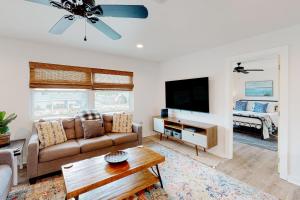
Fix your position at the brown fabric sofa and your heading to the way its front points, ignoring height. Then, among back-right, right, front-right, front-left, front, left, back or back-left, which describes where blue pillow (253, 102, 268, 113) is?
front-left

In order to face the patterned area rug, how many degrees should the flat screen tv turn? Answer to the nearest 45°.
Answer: approximately 45° to its left

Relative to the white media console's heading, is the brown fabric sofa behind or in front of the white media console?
in front

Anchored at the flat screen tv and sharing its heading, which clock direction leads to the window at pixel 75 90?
The window is roughly at 1 o'clock from the flat screen tv.

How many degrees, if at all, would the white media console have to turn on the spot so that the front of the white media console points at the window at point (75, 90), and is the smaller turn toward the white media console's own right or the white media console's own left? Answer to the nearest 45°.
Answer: approximately 45° to the white media console's own right

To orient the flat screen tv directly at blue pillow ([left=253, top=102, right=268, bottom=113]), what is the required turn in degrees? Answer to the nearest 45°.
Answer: approximately 180°

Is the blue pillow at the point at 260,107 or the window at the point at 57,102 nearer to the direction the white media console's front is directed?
the window

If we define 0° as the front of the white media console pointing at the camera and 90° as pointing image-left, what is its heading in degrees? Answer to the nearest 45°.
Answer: approximately 45°

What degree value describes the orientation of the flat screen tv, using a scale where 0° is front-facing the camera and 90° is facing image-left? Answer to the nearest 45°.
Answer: approximately 45°

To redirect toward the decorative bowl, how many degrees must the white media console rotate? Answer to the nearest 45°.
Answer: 0° — it already faces it

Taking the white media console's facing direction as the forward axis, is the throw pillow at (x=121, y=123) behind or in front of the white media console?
in front

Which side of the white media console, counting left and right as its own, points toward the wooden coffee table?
front
